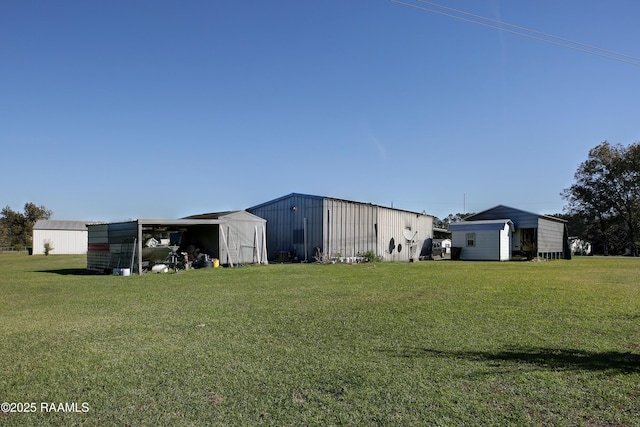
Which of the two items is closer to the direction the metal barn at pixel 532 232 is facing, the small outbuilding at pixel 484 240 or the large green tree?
the small outbuilding

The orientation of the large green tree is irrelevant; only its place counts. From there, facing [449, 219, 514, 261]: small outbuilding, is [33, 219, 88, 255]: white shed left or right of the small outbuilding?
right

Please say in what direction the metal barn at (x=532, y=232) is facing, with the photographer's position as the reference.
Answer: facing the viewer and to the left of the viewer

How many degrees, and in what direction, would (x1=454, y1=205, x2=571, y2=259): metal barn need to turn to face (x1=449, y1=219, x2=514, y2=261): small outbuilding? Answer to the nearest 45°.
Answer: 0° — it already faces it

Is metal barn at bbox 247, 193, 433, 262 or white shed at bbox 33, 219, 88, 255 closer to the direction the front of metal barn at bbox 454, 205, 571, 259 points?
the metal barn

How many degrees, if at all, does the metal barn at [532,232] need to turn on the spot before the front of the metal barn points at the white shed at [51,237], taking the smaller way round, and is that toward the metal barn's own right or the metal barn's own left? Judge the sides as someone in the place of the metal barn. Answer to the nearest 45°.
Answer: approximately 45° to the metal barn's own right

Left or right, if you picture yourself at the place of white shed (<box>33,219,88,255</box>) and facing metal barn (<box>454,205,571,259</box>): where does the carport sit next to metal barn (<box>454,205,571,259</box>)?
right

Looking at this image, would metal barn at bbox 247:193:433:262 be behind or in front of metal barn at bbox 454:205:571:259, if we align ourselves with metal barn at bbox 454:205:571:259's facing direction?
in front

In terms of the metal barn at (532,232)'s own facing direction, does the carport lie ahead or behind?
ahead
